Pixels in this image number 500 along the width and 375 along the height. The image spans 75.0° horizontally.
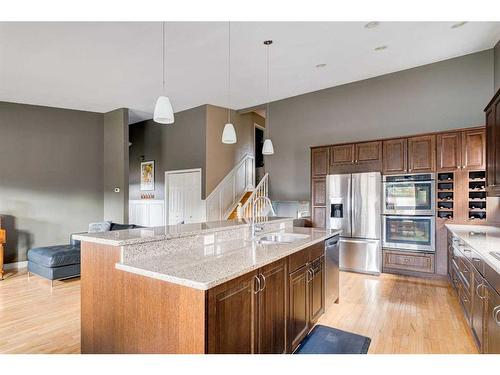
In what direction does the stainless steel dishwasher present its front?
to the viewer's right

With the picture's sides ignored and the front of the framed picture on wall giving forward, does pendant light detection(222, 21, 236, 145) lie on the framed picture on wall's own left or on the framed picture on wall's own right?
on the framed picture on wall's own left

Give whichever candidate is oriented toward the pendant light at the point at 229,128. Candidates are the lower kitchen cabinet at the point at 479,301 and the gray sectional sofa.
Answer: the lower kitchen cabinet

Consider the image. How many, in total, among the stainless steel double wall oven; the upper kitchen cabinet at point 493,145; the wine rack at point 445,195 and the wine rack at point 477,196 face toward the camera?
3

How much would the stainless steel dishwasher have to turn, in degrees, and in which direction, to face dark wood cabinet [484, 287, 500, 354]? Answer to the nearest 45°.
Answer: approximately 45° to its right

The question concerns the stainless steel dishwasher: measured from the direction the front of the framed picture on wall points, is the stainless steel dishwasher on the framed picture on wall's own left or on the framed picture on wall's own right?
on the framed picture on wall's own left

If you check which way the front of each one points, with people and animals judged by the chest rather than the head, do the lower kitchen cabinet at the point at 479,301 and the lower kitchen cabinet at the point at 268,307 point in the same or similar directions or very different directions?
very different directions

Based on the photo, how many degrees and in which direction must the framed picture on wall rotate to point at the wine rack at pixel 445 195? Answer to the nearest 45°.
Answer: approximately 90° to its left

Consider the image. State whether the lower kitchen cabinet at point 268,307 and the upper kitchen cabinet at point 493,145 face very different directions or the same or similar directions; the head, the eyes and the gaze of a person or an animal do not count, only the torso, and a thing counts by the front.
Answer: very different directions

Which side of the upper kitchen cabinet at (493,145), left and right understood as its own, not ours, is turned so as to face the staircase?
front

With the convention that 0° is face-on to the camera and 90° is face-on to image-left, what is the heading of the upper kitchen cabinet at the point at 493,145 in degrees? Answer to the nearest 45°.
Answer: approximately 90°

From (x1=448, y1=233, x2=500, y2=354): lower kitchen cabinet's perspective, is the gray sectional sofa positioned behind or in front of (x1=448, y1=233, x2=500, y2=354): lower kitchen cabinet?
in front

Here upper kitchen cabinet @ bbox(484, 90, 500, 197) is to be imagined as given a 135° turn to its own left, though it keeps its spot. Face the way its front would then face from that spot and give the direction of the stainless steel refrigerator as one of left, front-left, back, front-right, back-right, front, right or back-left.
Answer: back

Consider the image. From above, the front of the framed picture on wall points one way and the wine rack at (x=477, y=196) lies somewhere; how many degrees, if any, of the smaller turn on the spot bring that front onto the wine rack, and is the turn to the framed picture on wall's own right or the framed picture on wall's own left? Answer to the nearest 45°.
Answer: approximately 90° to the framed picture on wall's own left

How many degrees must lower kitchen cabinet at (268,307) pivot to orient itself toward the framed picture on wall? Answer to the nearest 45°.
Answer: approximately 180°

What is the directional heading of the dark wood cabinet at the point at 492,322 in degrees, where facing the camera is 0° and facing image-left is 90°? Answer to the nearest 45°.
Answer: approximately 90°

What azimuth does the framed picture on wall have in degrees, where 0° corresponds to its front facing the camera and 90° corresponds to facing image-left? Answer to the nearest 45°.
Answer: approximately 45°

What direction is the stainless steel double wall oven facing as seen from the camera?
toward the camera
